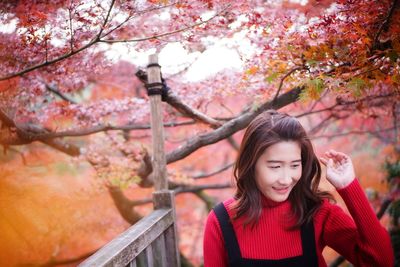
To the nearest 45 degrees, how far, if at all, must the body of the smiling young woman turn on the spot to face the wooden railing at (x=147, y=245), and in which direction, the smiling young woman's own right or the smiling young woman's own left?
approximately 90° to the smiling young woman's own right

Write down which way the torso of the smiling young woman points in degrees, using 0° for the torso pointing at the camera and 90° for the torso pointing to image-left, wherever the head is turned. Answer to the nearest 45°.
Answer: approximately 0°
